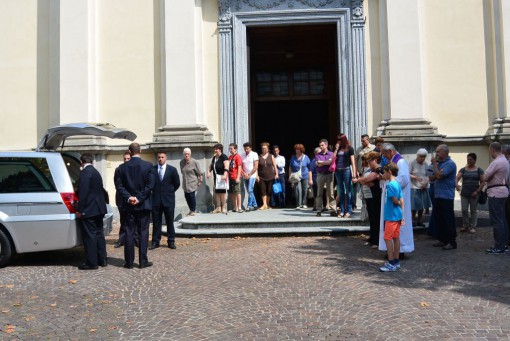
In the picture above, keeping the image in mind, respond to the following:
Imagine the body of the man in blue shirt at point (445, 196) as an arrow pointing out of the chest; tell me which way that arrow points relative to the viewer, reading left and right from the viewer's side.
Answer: facing to the left of the viewer

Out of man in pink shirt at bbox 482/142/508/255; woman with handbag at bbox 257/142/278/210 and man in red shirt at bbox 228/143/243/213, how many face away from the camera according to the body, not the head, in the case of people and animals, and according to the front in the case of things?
0

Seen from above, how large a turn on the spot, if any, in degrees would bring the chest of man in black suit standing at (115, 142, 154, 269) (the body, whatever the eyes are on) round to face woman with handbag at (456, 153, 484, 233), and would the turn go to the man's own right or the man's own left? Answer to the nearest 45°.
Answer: approximately 90° to the man's own right

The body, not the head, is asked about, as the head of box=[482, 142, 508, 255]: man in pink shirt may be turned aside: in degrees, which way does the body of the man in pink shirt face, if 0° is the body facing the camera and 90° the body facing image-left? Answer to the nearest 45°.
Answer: approximately 90°

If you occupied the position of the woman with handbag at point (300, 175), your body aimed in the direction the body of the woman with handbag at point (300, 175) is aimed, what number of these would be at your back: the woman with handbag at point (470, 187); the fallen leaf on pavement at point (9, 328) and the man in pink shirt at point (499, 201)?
0

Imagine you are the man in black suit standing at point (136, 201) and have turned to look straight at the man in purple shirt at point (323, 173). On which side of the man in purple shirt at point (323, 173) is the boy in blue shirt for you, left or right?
right

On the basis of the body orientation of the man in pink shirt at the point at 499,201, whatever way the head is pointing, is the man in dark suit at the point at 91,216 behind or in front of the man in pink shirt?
in front

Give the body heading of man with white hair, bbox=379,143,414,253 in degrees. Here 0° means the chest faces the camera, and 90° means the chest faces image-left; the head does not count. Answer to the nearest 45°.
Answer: approximately 90°

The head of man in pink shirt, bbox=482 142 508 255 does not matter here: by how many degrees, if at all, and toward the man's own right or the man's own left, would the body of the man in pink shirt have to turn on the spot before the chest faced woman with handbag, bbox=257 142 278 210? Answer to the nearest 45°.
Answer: approximately 45° to the man's own right

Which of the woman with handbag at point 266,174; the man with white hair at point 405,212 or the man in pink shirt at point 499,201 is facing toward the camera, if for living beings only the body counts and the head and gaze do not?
the woman with handbag

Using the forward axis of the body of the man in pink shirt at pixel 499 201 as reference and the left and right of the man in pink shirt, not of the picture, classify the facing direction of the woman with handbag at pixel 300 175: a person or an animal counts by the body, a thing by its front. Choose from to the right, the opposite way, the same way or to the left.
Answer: to the left

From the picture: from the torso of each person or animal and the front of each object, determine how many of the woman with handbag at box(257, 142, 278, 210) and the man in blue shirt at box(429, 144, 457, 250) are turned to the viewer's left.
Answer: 1

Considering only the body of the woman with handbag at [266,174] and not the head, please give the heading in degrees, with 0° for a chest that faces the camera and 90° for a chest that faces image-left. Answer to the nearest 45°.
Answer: approximately 0°

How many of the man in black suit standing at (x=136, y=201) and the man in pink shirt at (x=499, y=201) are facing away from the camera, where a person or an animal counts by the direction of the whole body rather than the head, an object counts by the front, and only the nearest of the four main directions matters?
1

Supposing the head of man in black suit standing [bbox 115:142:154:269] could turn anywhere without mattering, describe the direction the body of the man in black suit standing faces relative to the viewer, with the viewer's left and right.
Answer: facing away from the viewer

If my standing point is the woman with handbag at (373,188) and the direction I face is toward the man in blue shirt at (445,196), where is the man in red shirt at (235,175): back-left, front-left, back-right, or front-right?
back-left

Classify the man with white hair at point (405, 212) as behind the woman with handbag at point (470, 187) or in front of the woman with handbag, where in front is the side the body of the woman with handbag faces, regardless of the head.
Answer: in front

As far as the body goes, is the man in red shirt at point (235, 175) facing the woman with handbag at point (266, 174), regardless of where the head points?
no

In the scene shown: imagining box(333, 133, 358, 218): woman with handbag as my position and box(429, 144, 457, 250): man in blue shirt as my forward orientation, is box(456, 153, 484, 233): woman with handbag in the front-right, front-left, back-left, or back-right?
front-left

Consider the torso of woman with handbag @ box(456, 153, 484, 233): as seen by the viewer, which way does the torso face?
toward the camera

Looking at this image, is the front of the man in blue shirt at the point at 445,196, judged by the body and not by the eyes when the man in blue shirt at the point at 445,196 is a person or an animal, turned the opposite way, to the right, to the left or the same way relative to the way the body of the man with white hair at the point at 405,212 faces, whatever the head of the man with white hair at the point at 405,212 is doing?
the same way
